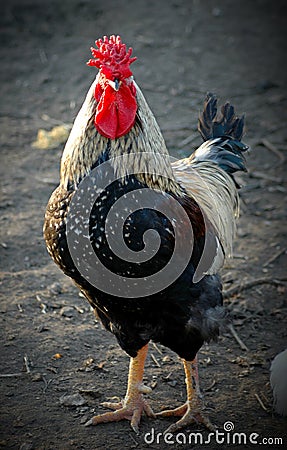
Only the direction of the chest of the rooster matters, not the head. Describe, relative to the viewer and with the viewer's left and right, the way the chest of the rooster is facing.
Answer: facing the viewer and to the left of the viewer
